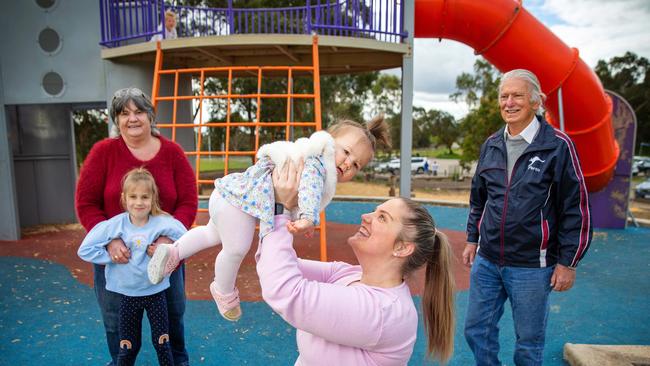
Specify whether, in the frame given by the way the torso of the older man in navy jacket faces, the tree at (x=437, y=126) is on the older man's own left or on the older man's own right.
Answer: on the older man's own right

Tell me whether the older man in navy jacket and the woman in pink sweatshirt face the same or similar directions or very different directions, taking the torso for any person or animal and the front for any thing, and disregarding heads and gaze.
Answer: same or similar directions

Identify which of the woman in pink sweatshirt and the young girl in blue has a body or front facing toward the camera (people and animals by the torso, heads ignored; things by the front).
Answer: the young girl in blue

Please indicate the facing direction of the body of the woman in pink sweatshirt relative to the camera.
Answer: to the viewer's left

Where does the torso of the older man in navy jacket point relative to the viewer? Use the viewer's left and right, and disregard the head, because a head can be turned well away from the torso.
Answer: facing the viewer and to the left of the viewer

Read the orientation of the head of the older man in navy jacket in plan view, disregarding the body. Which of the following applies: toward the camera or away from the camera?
toward the camera

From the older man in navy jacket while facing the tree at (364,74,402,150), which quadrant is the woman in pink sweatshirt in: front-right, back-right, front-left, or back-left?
back-left

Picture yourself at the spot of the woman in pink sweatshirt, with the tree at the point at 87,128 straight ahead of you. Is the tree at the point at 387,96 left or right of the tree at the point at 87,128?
right

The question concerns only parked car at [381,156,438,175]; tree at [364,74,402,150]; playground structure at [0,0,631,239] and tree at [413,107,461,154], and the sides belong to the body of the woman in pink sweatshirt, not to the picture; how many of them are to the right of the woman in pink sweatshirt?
4

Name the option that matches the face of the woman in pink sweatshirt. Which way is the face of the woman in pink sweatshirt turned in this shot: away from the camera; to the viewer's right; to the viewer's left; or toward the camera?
to the viewer's left

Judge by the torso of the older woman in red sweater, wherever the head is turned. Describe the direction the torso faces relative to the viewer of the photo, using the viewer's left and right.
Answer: facing the viewer

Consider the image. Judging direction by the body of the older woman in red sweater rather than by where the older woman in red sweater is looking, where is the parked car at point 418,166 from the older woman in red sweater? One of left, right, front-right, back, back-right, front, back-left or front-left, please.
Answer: back-left

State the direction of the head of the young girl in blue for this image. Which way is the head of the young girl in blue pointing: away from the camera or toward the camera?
toward the camera

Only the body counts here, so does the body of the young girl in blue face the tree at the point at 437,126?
no

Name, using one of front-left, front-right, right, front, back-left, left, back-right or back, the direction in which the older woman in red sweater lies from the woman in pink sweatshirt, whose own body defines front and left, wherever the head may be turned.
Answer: front-right

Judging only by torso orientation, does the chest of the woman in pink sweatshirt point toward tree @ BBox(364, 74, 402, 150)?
no

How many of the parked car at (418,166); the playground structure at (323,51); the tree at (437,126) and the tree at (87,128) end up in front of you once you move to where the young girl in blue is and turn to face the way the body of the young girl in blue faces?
0

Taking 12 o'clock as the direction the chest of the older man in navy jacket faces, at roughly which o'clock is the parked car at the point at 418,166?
The parked car is roughly at 4 o'clock from the older man in navy jacket.

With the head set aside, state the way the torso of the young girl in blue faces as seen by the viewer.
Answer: toward the camera
